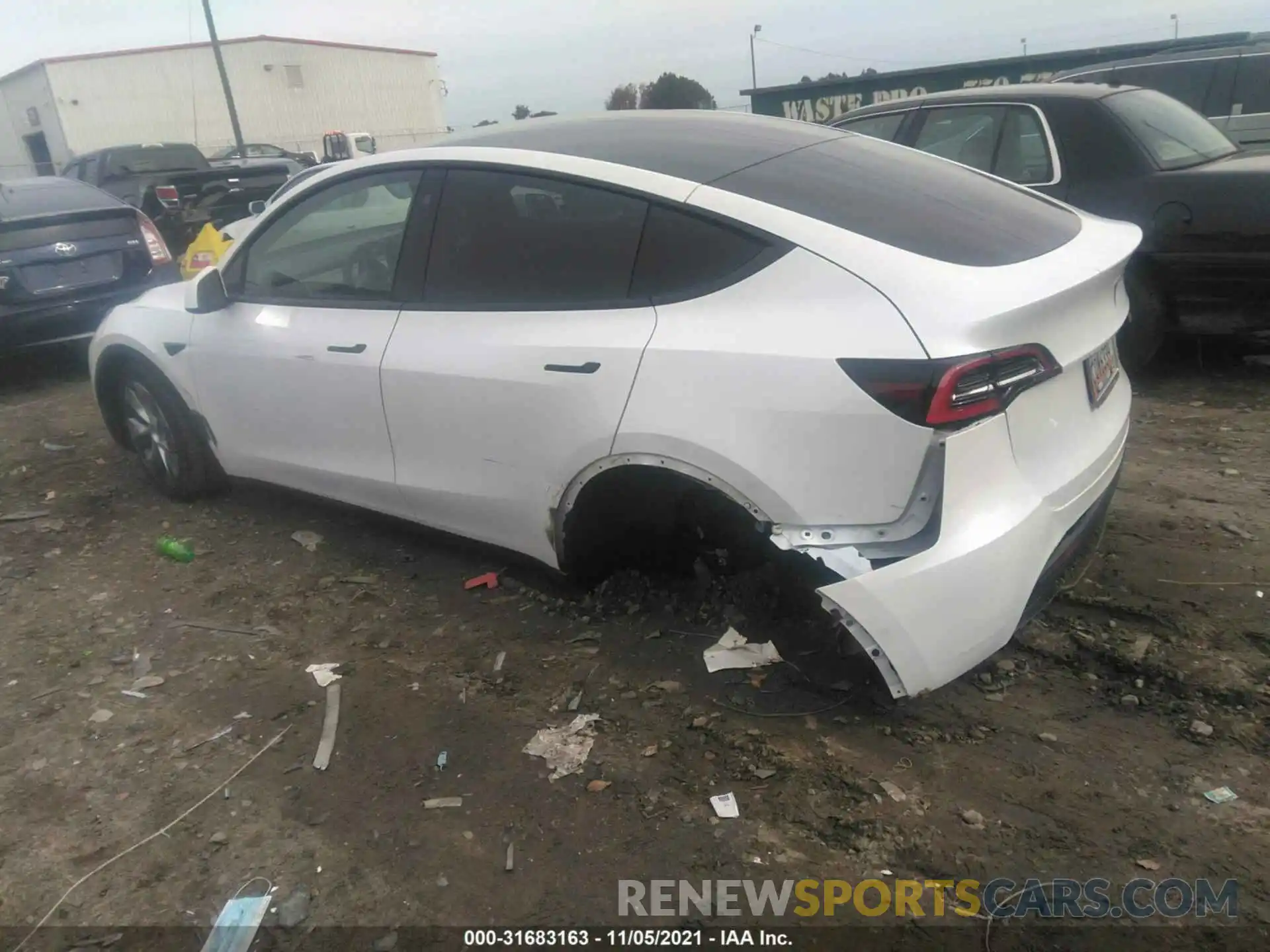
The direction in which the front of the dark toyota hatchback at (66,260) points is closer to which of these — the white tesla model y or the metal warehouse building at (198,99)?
the metal warehouse building

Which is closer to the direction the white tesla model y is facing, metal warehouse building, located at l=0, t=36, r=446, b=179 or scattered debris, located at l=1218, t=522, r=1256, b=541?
the metal warehouse building

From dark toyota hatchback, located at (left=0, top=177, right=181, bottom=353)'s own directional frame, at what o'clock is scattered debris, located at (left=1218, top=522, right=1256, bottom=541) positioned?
The scattered debris is roughly at 5 o'clock from the dark toyota hatchback.

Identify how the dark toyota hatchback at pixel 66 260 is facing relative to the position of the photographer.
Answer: facing away from the viewer

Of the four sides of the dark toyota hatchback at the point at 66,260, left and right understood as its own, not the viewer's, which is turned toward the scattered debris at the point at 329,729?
back

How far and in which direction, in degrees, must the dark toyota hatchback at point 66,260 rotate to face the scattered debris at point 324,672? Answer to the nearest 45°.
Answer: approximately 180°

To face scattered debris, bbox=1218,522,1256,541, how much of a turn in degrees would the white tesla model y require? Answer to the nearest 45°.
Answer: approximately 135° to its right

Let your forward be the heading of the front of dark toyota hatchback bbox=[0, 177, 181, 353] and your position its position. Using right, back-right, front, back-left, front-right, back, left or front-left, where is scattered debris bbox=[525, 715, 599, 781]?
back

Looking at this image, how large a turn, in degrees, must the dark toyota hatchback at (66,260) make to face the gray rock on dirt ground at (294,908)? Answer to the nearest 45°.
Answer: approximately 180°

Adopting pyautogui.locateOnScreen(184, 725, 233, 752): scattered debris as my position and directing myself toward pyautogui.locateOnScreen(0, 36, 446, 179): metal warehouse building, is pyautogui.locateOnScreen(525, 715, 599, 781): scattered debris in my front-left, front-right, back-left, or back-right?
back-right

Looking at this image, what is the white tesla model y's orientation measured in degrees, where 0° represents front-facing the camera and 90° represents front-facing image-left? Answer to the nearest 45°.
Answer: approximately 135°
